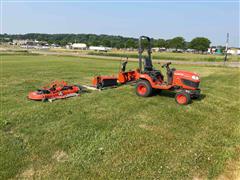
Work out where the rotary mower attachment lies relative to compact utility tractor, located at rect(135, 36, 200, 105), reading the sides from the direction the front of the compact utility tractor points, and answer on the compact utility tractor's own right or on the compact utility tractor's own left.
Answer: on the compact utility tractor's own right

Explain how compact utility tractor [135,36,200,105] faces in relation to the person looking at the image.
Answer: facing the viewer and to the right of the viewer
